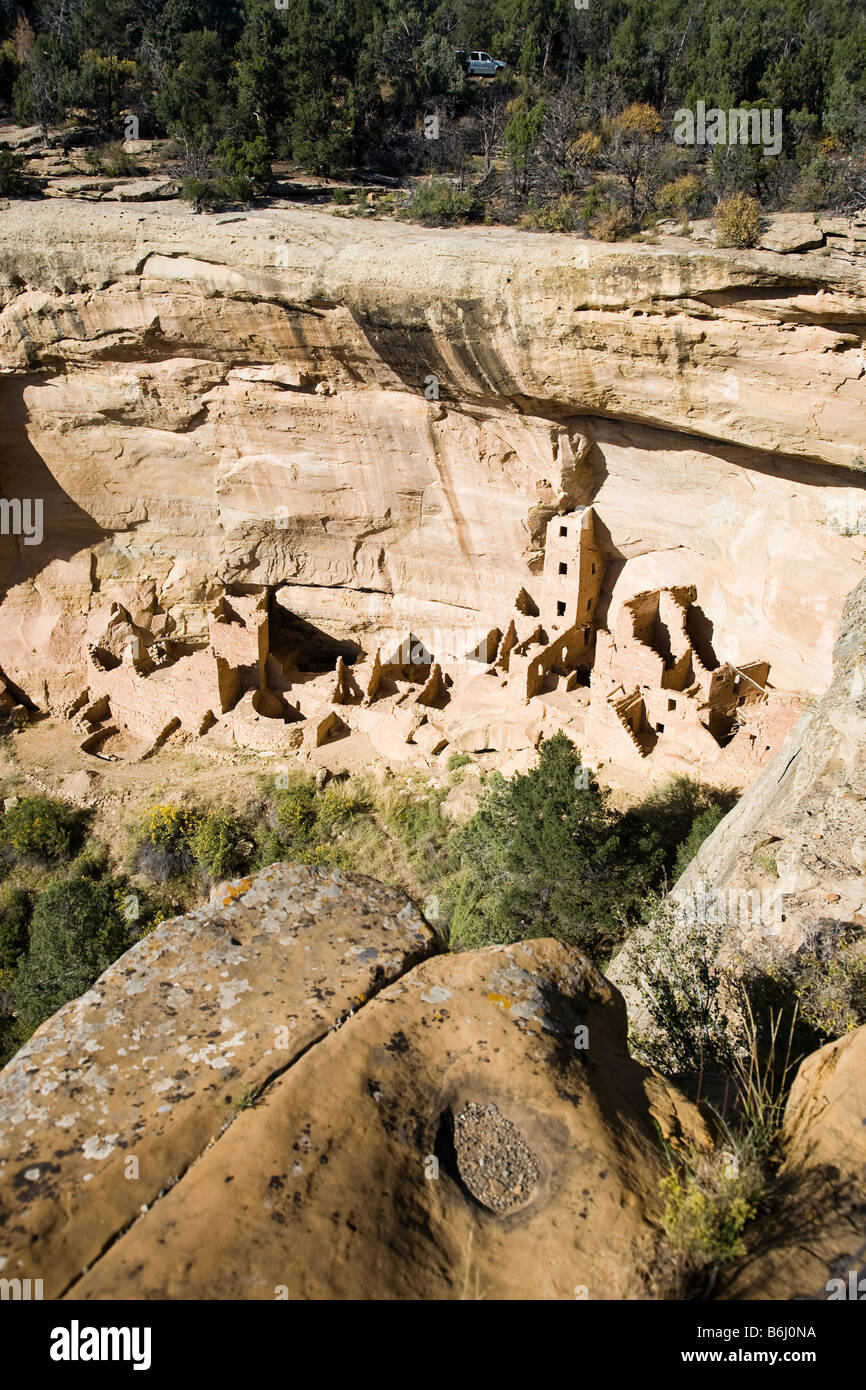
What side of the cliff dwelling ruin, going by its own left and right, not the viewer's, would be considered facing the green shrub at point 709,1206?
front

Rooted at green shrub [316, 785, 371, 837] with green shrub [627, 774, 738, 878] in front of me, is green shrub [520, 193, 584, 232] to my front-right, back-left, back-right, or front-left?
front-left

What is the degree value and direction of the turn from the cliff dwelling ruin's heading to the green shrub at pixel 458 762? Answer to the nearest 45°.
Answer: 0° — it already faces it

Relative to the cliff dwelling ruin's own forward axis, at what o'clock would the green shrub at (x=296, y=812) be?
The green shrub is roughly at 2 o'clock from the cliff dwelling ruin.

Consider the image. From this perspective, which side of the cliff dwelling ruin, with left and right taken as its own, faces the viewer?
front

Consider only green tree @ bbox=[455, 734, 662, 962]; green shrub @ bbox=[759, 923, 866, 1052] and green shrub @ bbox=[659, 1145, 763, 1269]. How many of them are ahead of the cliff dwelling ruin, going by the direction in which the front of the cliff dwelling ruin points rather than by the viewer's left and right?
3

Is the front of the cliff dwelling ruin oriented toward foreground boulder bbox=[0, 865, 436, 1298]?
yes

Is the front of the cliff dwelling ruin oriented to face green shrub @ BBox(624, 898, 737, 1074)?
yes

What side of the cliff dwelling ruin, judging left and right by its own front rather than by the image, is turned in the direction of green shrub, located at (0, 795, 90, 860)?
right

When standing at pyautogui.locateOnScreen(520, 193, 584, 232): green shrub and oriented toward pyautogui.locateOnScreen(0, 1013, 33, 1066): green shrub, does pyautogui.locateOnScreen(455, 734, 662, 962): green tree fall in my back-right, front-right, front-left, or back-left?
front-left

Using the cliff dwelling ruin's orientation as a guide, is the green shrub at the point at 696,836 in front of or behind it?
in front
